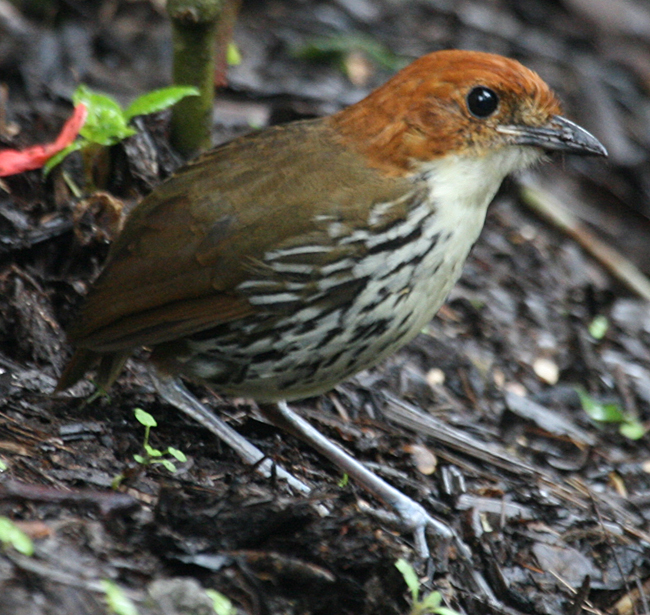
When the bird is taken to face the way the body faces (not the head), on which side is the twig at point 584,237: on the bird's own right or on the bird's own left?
on the bird's own left

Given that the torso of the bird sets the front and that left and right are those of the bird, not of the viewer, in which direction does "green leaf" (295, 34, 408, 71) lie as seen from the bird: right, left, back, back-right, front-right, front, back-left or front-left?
left

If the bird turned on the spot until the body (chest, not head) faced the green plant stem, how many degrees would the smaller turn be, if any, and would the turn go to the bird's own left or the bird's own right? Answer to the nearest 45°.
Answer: approximately 135° to the bird's own left

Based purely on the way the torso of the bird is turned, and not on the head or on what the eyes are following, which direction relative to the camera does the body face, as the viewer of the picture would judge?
to the viewer's right

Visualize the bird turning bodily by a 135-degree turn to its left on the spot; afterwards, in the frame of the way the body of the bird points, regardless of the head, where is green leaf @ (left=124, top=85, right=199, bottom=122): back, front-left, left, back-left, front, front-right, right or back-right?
front
